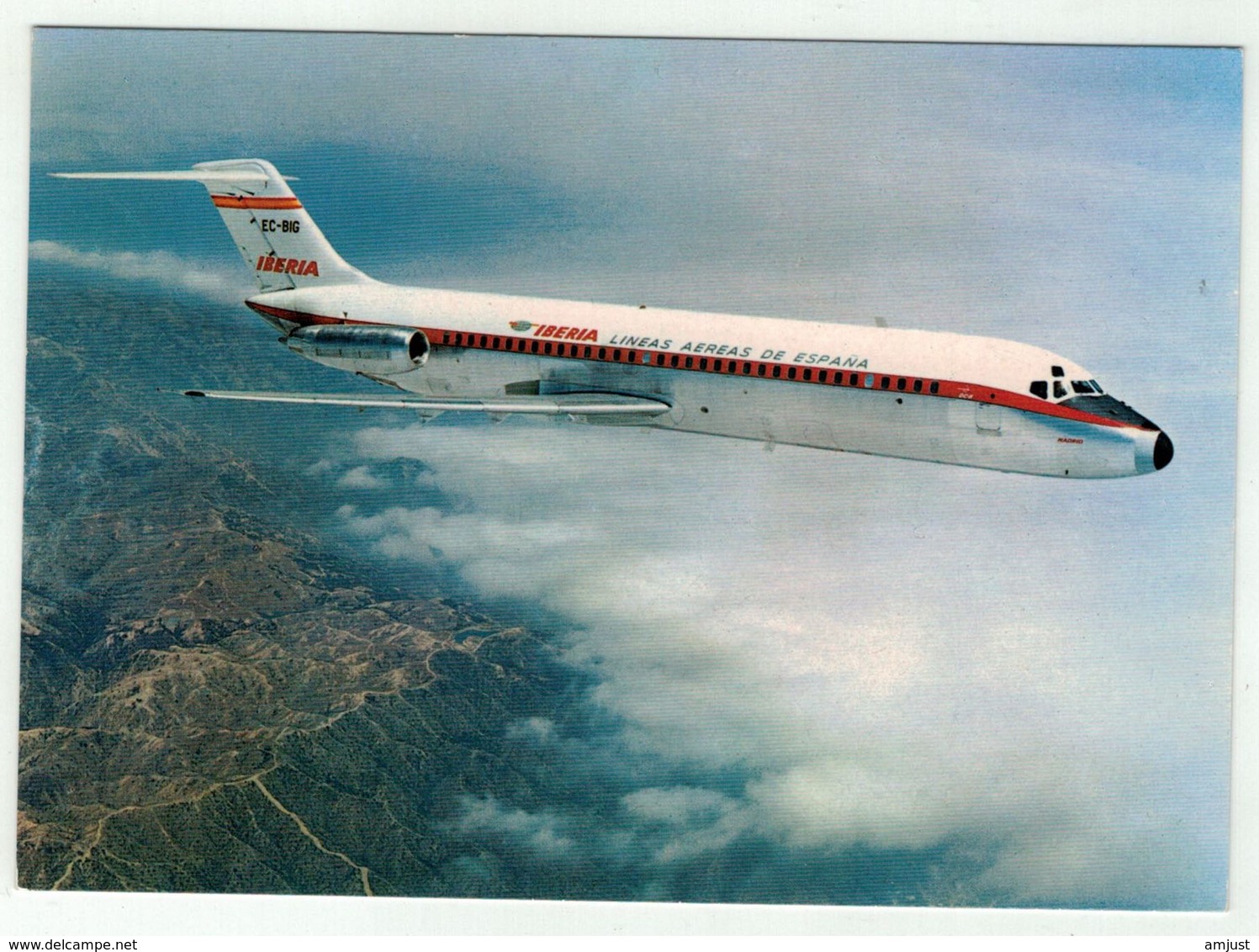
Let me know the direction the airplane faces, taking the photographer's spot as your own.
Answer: facing the viewer and to the right of the viewer
